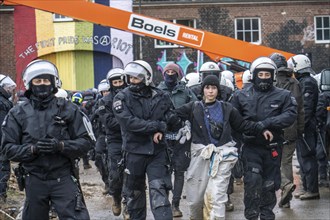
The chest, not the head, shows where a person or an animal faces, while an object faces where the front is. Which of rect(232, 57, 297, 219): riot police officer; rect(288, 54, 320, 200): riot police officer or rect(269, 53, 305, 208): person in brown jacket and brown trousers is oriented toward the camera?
rect(232, 57, 297, 219): riot police officer

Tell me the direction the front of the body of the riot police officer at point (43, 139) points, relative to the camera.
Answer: toward the camera

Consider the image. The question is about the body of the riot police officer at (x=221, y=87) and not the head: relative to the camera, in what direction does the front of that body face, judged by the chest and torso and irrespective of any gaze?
toward the camera

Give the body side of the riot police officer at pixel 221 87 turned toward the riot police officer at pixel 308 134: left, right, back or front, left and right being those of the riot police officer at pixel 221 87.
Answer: left

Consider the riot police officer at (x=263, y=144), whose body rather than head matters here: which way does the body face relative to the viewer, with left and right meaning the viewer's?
facing the viewer
